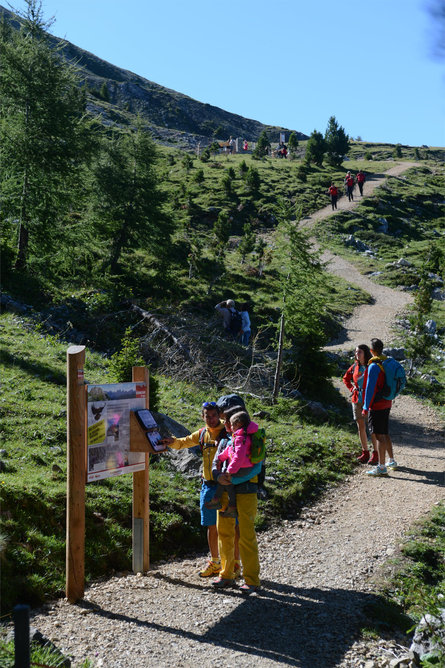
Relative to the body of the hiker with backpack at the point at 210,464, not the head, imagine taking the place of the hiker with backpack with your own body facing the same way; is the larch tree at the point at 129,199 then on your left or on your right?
on your right

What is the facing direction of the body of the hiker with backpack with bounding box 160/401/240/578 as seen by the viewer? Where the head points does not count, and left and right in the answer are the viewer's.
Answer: facing the viewer and to the left of the viewer

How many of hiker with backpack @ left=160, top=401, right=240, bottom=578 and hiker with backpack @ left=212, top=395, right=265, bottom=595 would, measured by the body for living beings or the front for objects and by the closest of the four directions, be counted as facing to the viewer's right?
0

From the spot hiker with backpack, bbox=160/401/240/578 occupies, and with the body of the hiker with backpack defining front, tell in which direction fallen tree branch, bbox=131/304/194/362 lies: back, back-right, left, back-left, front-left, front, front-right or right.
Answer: back-right

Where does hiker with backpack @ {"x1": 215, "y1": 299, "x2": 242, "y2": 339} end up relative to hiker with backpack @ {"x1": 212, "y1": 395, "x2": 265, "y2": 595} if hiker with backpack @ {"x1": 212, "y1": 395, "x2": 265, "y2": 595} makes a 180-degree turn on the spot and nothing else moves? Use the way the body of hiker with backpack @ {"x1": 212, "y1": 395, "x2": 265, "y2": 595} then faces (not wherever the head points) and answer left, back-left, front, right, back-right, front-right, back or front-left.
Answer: front-left

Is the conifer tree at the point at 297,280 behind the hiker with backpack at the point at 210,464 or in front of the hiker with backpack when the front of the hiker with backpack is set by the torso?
behind

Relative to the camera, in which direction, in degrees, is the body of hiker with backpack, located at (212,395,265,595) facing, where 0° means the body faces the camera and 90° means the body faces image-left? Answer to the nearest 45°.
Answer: approximately 45°

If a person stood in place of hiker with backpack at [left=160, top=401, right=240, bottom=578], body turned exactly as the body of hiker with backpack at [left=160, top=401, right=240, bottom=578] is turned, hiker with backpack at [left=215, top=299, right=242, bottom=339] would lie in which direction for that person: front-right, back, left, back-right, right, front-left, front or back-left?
back-right
